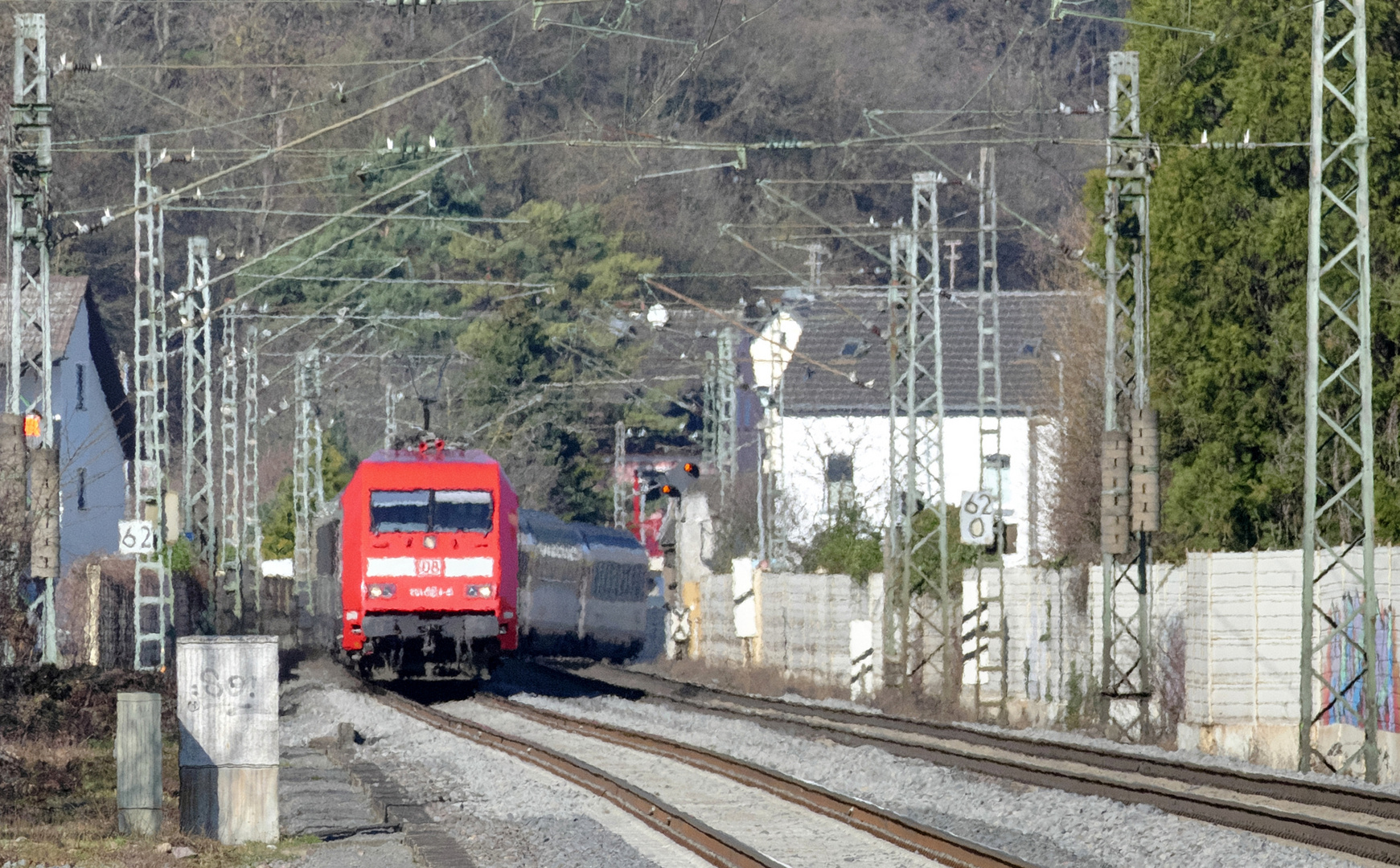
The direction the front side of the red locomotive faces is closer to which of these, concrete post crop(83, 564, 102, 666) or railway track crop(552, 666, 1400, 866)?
the railway track

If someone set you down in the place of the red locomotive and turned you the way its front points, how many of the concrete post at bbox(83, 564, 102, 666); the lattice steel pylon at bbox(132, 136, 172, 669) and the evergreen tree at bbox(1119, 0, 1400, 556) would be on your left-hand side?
1

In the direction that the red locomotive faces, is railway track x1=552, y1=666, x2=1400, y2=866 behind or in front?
in front

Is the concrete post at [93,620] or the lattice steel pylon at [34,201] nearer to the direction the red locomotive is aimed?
the lattice steel pylon

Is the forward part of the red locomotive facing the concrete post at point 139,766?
yes

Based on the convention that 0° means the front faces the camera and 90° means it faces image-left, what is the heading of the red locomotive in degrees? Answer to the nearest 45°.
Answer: approximately 0°

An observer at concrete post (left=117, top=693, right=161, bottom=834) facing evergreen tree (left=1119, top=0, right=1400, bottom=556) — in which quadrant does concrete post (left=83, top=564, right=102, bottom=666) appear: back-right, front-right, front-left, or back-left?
front-left

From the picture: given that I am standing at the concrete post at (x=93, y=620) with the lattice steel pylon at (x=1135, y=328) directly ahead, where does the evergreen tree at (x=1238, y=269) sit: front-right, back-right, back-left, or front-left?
front-left

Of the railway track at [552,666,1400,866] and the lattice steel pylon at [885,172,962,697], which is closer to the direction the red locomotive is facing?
the railway track
